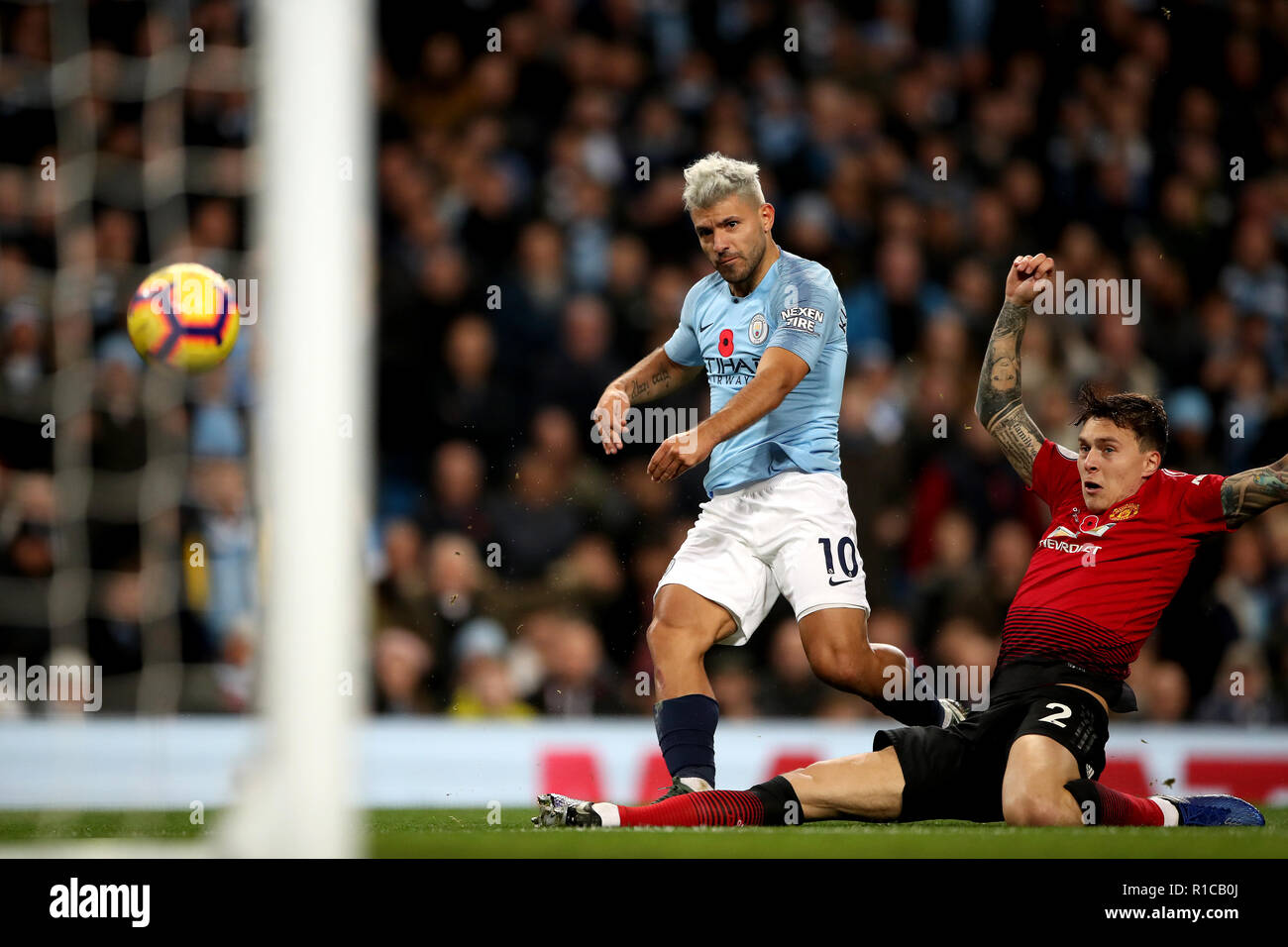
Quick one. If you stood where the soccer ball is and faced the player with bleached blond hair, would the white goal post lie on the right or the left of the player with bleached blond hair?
right

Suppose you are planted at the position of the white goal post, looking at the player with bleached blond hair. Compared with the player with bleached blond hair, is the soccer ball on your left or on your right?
left

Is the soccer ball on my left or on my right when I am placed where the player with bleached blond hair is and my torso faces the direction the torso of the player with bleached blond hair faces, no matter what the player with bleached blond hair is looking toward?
on my right

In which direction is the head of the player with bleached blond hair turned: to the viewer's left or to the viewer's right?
to the viewer's left

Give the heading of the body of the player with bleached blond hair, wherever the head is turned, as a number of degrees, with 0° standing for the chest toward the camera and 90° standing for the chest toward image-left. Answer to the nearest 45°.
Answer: approximately 45°
